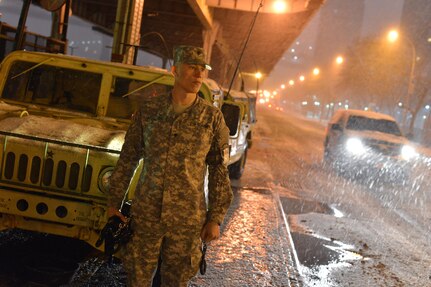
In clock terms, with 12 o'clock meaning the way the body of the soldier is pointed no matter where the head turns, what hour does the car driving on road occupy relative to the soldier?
The car driving on road is roughly at 7 o'clock from the soldier.

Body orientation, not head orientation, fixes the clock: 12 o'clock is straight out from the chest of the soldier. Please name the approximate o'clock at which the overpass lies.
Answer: The overpass is roughly at 6 o'clock from the soldier.

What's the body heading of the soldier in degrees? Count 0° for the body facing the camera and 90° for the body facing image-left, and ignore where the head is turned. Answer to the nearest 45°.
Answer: approximately 0°

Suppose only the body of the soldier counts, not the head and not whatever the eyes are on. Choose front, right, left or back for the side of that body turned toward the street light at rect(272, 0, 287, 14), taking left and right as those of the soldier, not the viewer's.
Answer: back

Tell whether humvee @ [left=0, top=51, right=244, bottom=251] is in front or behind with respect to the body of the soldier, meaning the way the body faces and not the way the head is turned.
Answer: behind
